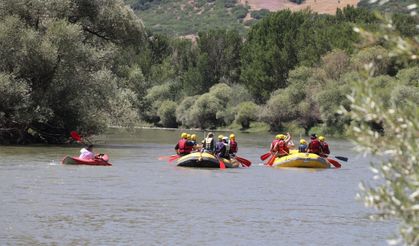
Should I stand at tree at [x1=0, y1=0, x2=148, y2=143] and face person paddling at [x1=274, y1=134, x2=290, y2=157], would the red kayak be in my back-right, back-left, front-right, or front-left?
front-right

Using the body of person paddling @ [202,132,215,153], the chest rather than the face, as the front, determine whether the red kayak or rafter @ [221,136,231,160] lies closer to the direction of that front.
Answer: the red kayak

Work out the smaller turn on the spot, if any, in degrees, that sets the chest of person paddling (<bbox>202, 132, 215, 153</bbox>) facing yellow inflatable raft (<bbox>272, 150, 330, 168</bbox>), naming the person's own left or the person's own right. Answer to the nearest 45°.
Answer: approximately 90° to the person's own right

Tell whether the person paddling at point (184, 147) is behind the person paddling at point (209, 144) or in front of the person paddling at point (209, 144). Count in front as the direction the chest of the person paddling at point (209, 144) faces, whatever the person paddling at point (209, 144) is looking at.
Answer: behind

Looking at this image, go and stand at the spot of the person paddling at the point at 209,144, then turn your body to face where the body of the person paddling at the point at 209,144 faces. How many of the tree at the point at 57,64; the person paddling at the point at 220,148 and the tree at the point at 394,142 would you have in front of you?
1
